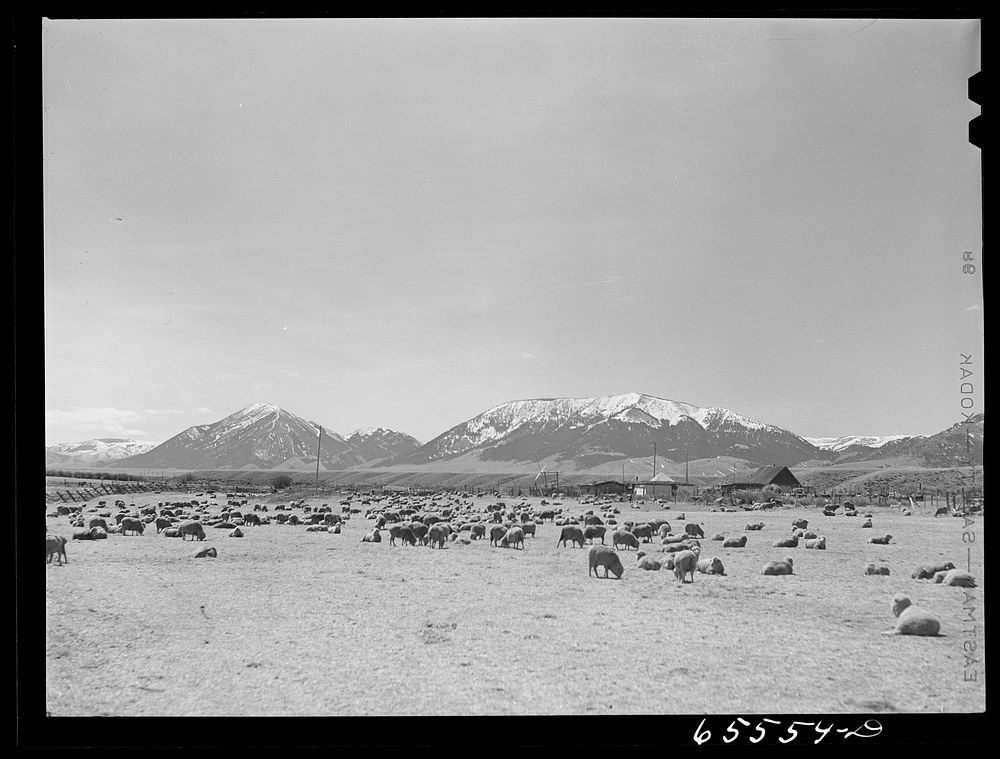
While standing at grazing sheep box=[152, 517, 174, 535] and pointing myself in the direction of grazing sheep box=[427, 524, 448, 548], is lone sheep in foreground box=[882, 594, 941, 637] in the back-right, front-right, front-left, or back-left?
front-right

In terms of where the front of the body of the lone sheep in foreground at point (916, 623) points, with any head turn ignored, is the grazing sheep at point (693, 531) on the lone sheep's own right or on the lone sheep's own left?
on the lone sheep's own right

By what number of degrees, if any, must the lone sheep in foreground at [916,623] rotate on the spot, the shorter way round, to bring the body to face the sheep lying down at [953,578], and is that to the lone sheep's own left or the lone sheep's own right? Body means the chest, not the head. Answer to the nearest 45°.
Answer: approximately 90° to the lone sheep's own right

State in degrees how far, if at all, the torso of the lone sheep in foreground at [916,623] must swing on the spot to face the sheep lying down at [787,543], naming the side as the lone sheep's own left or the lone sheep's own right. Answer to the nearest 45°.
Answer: approximately 90° to the lone sheep's own right

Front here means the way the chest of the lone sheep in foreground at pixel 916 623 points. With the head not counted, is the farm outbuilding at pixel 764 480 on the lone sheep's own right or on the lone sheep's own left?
on the lone sheep's own right

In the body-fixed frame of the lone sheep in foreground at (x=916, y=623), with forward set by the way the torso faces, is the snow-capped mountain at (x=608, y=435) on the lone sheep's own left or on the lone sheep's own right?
on the lone sheep's own right

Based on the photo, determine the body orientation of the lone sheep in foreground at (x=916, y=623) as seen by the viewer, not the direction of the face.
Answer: to the viewer's left
